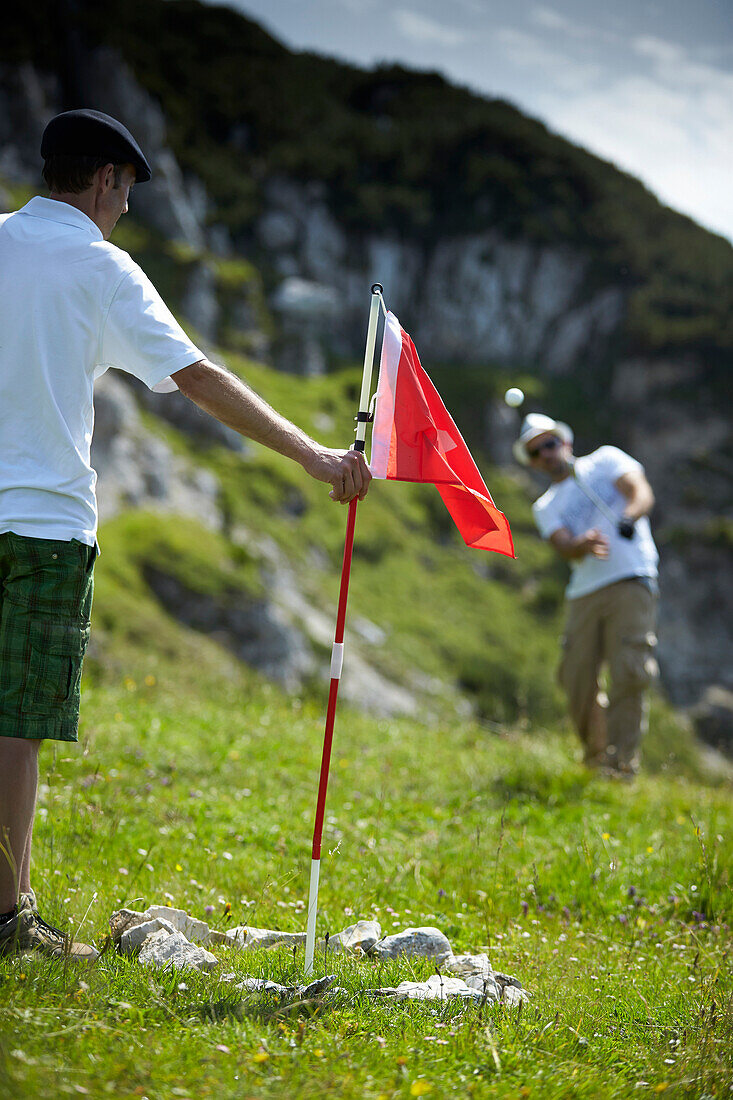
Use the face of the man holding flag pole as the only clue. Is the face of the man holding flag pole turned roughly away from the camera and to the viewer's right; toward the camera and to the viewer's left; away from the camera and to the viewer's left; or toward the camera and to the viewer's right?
away from the camera and to the viewer's right

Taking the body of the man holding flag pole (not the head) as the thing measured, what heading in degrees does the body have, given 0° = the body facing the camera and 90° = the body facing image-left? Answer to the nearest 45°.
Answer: approximately 225°

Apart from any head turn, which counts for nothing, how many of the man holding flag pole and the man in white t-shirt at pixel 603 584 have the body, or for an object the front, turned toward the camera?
1

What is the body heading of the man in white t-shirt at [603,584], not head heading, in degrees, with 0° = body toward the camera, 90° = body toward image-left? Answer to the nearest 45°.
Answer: approximately 0°

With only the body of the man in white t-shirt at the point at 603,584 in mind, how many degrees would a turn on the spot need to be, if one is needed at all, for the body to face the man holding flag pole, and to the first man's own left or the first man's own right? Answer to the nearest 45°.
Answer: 0° — they already face them

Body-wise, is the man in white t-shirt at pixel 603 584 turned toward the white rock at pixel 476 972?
yes

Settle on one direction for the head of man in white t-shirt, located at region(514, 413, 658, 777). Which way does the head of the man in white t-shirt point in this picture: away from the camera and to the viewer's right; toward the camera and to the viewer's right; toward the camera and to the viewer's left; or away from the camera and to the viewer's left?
toward the camera and to the viewer's left

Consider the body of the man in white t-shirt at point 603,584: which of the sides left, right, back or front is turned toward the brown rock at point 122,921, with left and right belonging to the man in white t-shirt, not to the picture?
front
